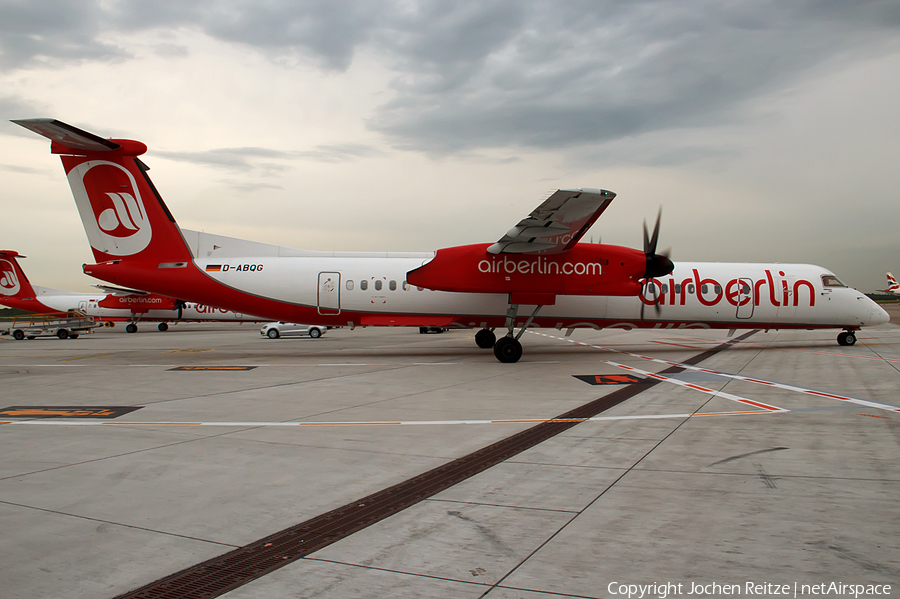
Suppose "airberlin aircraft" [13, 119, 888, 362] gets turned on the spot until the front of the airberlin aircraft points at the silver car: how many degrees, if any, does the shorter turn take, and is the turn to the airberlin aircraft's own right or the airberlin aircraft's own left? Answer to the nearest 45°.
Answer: approximately 135° to the airberlin aircraft's own left

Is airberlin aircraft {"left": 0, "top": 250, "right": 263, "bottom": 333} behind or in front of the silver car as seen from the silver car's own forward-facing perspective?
in front

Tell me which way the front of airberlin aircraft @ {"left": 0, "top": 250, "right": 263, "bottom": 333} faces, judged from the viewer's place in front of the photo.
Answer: facing to the right of the viewer

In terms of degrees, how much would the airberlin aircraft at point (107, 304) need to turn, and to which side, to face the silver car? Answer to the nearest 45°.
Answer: approximately 45° to its right

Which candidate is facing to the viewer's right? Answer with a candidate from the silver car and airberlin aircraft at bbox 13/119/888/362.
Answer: the airberlin aircraft

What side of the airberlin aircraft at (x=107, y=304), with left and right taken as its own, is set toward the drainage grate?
right

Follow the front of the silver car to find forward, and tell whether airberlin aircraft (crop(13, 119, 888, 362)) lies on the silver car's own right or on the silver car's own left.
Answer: on the silver car's own left

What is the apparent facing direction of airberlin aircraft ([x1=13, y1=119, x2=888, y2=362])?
to the viewer's right

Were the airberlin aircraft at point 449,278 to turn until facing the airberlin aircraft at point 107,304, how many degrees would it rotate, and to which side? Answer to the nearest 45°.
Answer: approximately 135° to its left

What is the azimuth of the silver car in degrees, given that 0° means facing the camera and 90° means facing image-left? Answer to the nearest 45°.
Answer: approximately 90°

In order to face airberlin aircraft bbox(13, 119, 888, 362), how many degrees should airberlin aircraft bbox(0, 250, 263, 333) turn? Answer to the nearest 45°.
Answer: approximately 90° to its right
